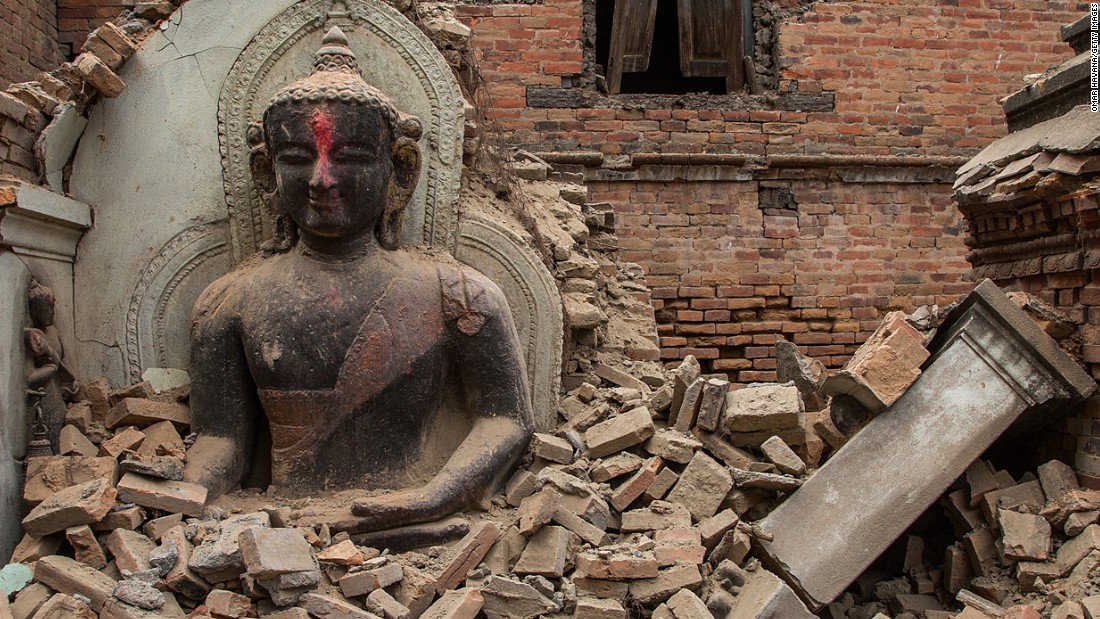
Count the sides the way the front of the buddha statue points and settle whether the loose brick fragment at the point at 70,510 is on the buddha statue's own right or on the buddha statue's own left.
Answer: on the buddha statue's own right

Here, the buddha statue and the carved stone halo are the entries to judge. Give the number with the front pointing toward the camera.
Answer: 2

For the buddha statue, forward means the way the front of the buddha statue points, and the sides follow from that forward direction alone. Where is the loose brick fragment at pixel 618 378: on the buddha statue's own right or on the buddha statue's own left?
on the buddha statue's own left

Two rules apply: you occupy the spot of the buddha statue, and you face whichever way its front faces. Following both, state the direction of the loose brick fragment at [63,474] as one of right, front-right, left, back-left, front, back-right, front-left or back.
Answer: right

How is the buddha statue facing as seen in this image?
toward the camera

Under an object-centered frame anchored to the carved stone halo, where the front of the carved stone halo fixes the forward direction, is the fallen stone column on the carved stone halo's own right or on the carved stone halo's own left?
on the carved stone halo's own left

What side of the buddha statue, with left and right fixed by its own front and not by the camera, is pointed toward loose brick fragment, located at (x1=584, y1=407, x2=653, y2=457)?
left

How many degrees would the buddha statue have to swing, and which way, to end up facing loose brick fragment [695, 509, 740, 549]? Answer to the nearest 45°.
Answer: approximately 90° to its left

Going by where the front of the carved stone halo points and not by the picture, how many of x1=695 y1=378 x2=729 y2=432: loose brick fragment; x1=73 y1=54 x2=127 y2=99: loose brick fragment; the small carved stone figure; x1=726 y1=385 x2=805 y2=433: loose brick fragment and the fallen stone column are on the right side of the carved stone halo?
2

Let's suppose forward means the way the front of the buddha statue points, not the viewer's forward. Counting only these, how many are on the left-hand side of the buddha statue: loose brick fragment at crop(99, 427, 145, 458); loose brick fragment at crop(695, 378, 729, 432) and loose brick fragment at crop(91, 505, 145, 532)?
1

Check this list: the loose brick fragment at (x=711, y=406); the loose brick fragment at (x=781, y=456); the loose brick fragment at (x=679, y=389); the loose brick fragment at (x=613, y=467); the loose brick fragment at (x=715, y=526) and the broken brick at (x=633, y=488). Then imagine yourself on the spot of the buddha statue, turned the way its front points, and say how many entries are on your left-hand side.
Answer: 6

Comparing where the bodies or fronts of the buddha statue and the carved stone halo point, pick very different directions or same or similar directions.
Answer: same or similar directions

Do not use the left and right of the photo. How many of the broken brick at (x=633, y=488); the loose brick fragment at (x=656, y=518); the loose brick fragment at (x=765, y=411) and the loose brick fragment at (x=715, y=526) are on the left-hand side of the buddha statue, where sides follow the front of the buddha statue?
4

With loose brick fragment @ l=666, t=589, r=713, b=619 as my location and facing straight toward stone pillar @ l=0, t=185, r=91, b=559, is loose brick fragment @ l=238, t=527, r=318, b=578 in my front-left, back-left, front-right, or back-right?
front-left

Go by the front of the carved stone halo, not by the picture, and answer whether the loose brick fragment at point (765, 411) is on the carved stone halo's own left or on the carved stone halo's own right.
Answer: on the carved stone halo's own left

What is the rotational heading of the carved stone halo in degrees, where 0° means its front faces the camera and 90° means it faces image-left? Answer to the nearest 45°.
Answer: approximately 0°

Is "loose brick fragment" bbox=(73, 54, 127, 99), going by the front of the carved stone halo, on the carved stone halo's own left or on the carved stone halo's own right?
on the carved stone halo's own right
